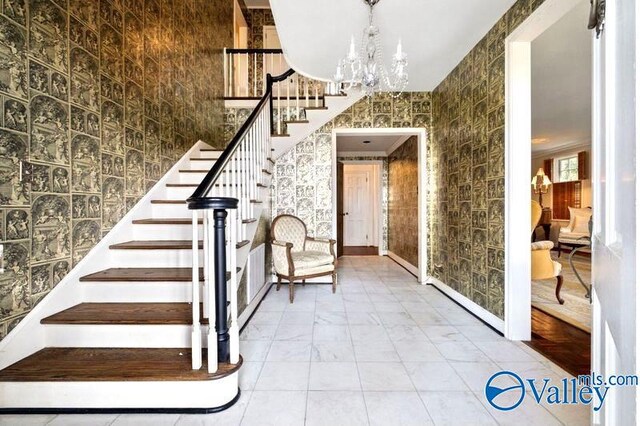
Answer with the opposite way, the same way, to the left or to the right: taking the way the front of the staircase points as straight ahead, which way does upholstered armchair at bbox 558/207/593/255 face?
to the right

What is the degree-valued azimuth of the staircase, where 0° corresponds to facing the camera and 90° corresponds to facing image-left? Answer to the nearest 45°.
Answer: approximately 0°

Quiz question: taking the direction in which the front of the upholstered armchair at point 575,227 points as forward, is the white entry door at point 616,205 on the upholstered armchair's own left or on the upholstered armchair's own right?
on the upholstered armchair's own left

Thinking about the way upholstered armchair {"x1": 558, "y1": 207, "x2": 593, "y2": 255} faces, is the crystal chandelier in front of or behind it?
in front

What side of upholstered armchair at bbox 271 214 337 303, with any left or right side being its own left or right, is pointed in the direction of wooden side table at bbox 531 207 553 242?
left

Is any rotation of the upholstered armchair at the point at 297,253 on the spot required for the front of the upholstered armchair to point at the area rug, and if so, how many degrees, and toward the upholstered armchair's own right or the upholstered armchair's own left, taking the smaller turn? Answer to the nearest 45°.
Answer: approximately 45° to the upholstered armchair's own left

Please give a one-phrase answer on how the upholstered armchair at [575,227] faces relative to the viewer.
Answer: facing the viewer and to the left of the viewer

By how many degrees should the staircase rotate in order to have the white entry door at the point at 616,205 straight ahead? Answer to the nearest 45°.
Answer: approximately 45° to its left

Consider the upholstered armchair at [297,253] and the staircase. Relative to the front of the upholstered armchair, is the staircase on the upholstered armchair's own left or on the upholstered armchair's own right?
on the upholstered armchair's own right

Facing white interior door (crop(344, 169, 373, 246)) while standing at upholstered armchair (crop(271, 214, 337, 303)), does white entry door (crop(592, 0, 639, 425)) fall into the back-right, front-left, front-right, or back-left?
back-right

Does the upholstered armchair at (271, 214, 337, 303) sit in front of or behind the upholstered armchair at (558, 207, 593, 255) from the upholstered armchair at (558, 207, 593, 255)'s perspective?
in front
